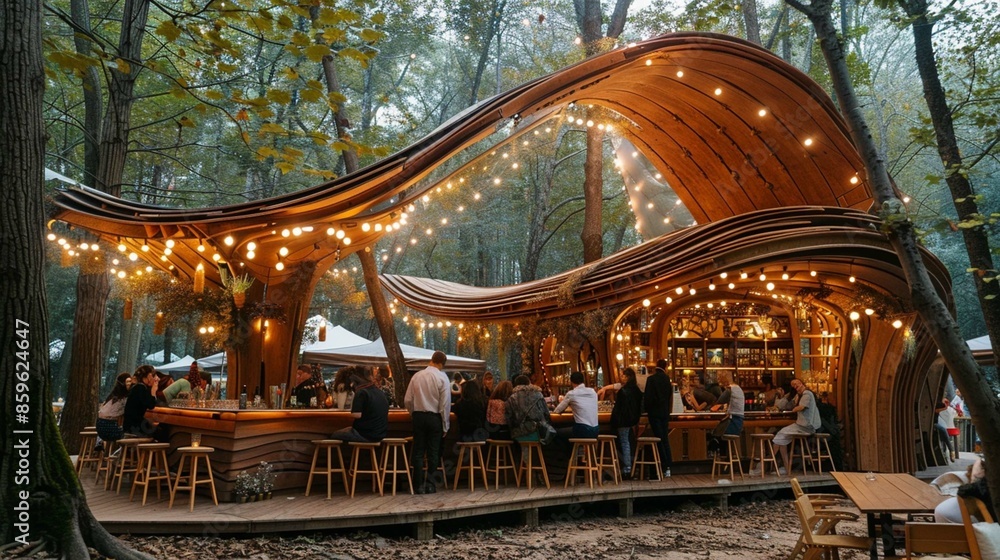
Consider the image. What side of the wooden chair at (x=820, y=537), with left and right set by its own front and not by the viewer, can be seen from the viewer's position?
right

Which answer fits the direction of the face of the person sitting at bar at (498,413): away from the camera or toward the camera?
away from the camera

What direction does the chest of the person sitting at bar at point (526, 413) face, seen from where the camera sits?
away from the camera

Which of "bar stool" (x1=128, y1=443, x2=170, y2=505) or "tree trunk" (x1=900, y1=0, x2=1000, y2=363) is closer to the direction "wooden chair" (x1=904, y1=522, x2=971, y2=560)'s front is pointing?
the tree trunk

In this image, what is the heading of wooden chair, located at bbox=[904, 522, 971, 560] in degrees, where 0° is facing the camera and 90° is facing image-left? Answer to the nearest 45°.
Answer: approximately 180°

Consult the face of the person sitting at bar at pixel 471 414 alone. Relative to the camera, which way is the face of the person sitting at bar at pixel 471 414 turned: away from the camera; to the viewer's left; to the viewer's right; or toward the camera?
away from the camera

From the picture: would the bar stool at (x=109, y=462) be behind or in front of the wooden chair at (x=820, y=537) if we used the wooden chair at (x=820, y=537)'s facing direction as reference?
behind

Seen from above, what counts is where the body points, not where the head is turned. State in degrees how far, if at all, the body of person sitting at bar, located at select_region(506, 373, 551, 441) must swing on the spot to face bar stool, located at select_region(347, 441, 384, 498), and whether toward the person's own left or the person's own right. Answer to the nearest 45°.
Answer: approximately 135° to the person's own left

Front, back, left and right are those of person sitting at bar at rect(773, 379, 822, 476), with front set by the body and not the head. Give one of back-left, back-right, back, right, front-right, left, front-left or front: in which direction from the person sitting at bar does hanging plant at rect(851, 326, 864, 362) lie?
back-right

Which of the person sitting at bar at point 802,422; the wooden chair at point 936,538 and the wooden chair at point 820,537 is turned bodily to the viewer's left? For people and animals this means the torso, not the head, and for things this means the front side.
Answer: the person sitting at bar

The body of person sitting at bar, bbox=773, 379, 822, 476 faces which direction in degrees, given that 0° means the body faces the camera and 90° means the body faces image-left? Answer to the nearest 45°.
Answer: approximately 90°

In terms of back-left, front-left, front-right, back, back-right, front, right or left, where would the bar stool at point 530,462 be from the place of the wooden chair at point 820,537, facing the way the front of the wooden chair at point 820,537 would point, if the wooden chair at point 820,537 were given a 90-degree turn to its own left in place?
front-left
